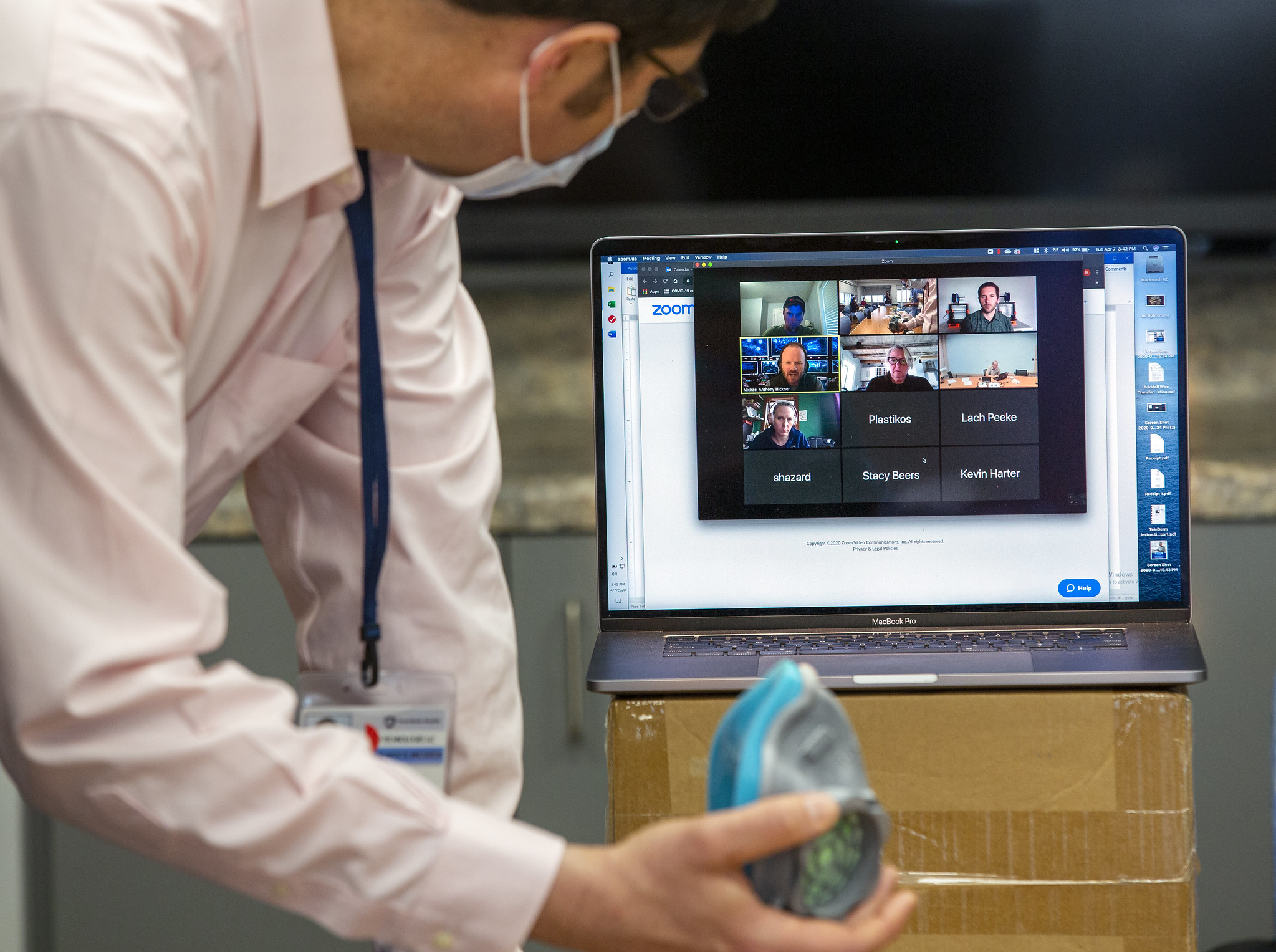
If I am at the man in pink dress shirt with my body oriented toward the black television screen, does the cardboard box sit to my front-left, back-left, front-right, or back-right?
front-right

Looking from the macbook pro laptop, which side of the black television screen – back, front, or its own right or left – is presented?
front

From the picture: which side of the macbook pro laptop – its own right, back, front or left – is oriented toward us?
front

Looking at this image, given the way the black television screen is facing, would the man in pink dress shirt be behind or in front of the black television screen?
in front

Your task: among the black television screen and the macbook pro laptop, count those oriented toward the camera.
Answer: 2

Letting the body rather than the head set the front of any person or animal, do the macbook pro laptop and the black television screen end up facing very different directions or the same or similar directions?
same or similar directions

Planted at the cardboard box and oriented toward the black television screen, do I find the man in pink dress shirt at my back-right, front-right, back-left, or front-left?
back-left

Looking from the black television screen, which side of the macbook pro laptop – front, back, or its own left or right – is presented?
back

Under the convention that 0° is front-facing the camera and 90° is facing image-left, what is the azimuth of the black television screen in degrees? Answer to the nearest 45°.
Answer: approximately 0°

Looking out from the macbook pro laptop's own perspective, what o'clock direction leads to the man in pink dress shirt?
The man in pink dress shirt is roughly at 1 o'clock from the macbook pro laptop.

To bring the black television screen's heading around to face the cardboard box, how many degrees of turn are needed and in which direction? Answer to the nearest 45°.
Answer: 0° — it already faces it
